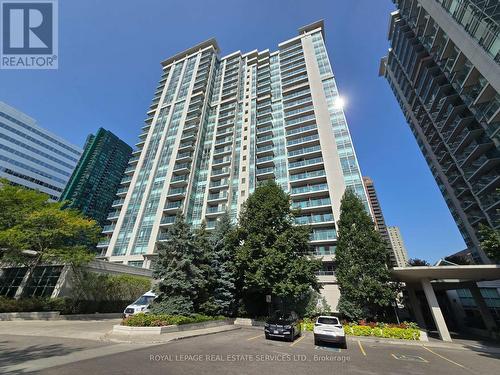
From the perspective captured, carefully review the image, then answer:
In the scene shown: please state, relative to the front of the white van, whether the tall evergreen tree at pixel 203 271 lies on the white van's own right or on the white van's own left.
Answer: on the white van's own left

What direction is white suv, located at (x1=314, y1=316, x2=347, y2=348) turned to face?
away from the camera

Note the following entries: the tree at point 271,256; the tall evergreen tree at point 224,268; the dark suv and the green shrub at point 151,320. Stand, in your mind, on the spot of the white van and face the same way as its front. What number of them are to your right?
0

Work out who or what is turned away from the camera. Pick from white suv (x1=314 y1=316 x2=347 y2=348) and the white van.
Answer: the white suv

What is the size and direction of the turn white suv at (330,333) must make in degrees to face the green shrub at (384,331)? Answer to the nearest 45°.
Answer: approximately 45° to its right

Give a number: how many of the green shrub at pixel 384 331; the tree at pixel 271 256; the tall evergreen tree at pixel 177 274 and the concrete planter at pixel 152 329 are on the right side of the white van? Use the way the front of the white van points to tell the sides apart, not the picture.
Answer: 0

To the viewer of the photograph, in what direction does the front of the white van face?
facing the viewer and to the left of the viewer

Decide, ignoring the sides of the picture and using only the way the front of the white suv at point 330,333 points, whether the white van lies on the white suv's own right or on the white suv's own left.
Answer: on the white suv's own left

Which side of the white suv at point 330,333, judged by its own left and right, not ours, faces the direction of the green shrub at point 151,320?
left
